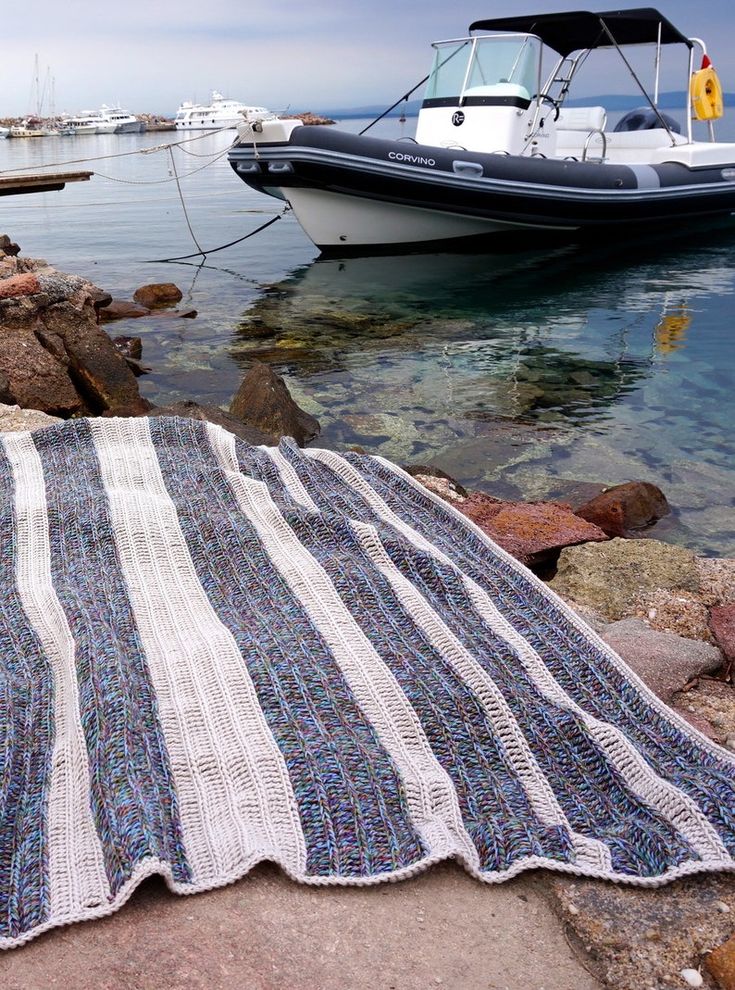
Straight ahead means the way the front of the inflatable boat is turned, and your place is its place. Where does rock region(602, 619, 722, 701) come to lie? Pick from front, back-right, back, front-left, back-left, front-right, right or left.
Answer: front-left

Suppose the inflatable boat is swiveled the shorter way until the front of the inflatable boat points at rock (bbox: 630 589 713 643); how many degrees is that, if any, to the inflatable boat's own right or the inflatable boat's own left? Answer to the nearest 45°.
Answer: approximately 45° to the inflatable boat's own left

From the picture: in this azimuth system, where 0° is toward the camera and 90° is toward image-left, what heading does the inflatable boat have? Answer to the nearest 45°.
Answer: approximately 45°

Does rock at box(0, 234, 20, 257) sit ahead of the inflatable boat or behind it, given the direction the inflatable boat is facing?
ahead

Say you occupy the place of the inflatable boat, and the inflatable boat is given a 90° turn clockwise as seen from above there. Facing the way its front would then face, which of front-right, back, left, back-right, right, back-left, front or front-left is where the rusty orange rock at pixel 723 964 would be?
back-left

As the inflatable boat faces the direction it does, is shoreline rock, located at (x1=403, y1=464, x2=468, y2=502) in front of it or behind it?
in front

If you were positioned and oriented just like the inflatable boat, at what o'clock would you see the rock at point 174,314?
The rock is roughly at 12 o'clock from the inflatable boat.

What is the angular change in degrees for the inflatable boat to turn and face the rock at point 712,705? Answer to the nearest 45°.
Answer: approximately 45° to its left

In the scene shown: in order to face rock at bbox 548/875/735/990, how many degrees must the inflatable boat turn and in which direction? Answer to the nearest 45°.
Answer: approximately 45° to its left

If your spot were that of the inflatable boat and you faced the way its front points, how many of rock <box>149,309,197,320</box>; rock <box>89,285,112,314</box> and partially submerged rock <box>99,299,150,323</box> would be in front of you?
3

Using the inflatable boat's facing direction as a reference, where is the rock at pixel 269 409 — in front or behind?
in front

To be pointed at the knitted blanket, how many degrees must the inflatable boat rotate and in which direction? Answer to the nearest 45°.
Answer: approximately 45° to its left

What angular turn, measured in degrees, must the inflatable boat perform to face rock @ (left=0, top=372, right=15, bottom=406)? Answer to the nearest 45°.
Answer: approximately 45° to its left
